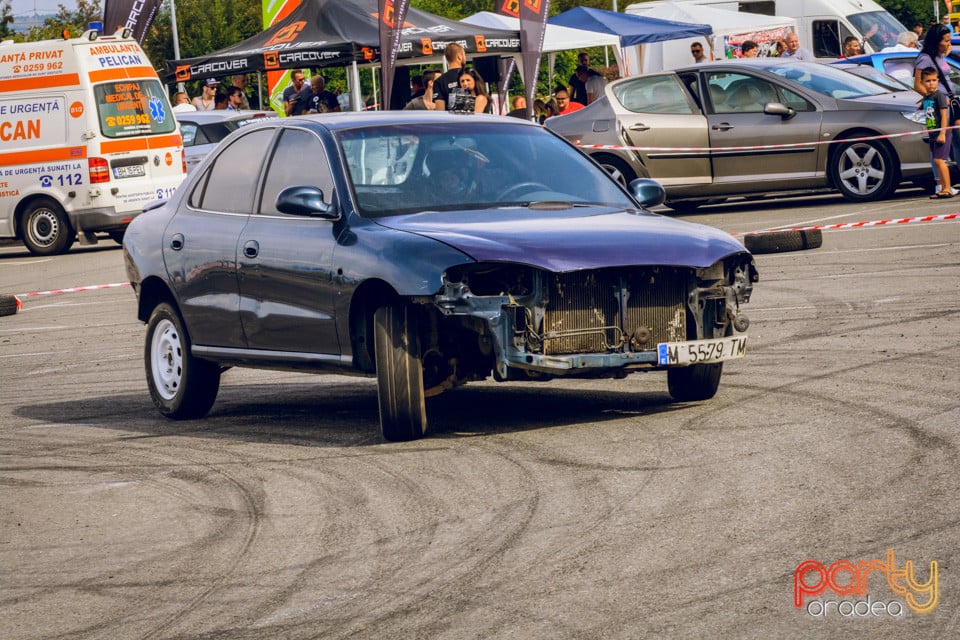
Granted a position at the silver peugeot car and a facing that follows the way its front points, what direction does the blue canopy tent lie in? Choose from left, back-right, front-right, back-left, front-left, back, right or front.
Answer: left

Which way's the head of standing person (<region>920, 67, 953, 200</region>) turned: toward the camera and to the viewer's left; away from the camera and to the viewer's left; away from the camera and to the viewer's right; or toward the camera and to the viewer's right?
toward the camera and to the viewer's left

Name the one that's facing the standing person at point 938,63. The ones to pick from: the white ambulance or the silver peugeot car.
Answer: the silver peugeot car

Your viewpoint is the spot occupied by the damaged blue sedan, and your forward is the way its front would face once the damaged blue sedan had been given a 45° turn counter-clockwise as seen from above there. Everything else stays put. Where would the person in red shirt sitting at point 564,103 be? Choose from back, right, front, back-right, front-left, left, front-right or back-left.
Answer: left

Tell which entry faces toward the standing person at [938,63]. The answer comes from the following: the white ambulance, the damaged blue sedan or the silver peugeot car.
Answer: the silver peugeot car

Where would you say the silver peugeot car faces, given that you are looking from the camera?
facing to the right of the viewer

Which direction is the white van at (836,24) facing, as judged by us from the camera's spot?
facing the viewer and to the right of the viewer

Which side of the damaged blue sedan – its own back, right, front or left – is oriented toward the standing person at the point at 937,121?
left

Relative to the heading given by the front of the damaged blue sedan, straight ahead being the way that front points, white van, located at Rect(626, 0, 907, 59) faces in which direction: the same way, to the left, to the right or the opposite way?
the same way

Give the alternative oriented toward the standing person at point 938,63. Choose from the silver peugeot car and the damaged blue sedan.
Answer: the silver peugeot car

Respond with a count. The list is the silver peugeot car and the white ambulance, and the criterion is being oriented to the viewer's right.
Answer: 1
